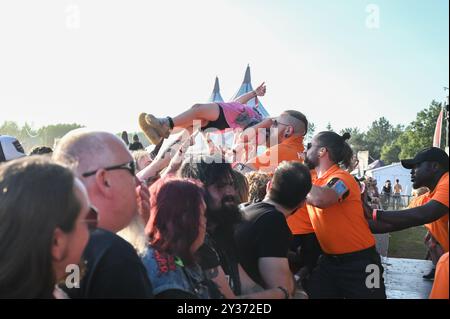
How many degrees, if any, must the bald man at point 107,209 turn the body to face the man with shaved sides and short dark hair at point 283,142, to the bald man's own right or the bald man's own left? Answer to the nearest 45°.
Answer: approximately 45° to the bald man's own left

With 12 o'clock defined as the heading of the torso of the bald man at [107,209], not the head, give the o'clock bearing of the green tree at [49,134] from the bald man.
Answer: The green tree is roughly at 9 o'clock from the bald man.

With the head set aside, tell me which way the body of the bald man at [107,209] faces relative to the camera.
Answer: to the viewer's right

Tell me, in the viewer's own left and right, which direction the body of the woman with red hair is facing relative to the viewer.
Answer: facing away from the viewer and to the right of the viewer

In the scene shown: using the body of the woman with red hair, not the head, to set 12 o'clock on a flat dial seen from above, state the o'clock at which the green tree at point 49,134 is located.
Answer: The green tree is roughly at 10 o'clock from the woman with red hair.

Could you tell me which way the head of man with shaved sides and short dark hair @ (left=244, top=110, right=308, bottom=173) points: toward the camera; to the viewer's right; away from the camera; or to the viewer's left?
to the viewer's left

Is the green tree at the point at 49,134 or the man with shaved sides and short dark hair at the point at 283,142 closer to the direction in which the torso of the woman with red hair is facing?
the man with shaved sides and short dark hair
